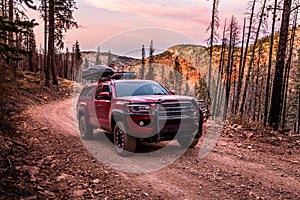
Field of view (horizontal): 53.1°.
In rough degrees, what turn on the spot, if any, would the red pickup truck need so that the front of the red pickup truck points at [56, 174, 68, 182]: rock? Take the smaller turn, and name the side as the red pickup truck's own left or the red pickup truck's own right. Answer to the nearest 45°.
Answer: approximately 90° to the red pickup truck's own right

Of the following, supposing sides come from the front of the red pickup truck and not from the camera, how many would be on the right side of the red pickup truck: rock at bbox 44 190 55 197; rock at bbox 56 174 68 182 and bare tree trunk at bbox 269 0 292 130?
2

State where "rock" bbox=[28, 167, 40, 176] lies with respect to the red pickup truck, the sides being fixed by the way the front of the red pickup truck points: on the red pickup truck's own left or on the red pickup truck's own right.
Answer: on the red pickup truck's own right

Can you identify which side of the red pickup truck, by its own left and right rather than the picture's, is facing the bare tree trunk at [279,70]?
left

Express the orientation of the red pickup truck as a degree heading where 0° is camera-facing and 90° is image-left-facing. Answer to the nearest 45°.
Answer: approximately 315°

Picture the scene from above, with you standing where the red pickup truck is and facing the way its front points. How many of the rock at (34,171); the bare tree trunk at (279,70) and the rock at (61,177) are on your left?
1
